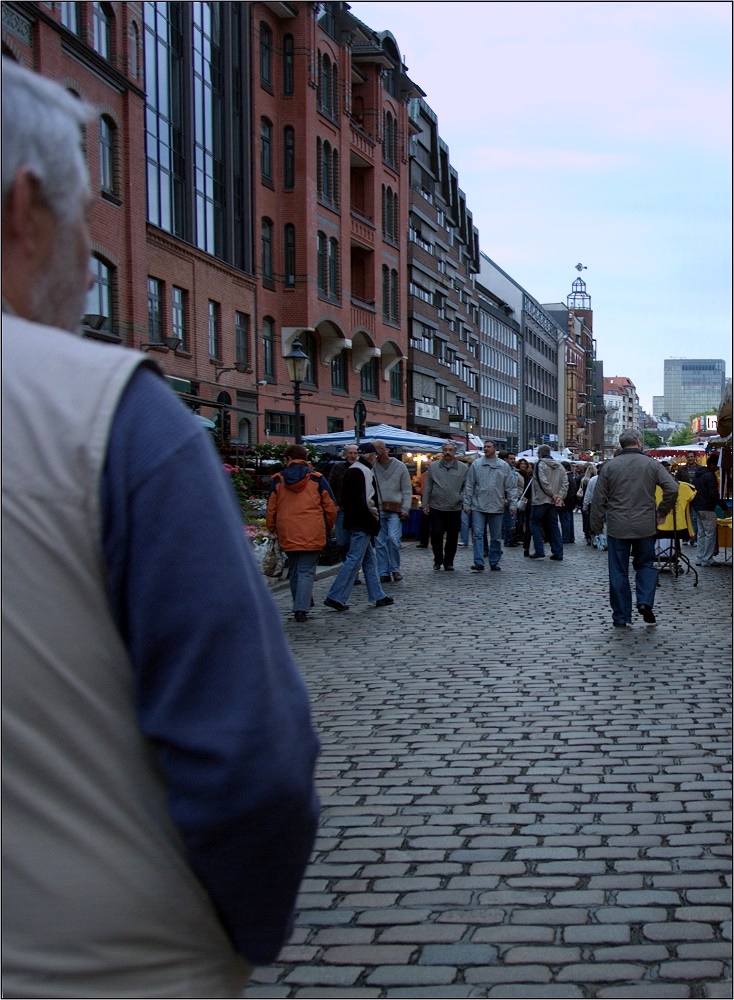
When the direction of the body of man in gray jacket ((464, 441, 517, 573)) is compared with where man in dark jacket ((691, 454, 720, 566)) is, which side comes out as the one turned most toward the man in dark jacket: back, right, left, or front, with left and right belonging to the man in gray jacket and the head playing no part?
left

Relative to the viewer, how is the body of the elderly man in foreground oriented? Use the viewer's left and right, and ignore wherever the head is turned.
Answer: facing away from the viewer and to the right of the viewer

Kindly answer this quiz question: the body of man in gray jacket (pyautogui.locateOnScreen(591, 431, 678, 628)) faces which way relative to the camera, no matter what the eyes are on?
away from the camera

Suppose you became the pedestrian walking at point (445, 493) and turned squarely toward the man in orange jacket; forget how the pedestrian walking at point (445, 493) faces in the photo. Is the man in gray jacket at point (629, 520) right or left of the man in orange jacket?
left

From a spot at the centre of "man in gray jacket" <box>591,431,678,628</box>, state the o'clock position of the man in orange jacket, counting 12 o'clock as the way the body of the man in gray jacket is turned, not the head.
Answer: The man in orange jacket is roughly at 9 o'clock from the man in gray jacket.

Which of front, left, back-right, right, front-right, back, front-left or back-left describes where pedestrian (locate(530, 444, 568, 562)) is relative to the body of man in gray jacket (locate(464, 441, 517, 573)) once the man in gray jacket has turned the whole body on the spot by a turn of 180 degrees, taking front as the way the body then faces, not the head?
front-right

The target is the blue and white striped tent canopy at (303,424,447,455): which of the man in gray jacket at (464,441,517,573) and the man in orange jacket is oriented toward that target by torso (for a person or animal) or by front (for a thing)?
the man in orange jacket

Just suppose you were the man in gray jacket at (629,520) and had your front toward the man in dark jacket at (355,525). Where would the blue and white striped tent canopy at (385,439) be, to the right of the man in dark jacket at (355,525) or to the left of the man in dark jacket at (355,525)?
right

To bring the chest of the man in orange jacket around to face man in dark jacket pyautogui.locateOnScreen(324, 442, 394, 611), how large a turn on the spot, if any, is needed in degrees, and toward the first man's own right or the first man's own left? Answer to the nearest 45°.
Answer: approximately 45° to the first man's own right

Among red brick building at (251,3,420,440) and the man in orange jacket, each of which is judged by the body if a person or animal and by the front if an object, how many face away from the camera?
1

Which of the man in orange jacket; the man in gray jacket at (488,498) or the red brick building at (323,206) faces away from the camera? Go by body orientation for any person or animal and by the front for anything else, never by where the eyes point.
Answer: the man in orange jacket

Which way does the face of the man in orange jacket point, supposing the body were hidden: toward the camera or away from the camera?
away from the camera

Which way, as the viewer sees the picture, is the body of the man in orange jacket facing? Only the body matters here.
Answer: away from the camera

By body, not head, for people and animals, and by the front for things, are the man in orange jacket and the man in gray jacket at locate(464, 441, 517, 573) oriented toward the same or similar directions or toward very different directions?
very different directions
